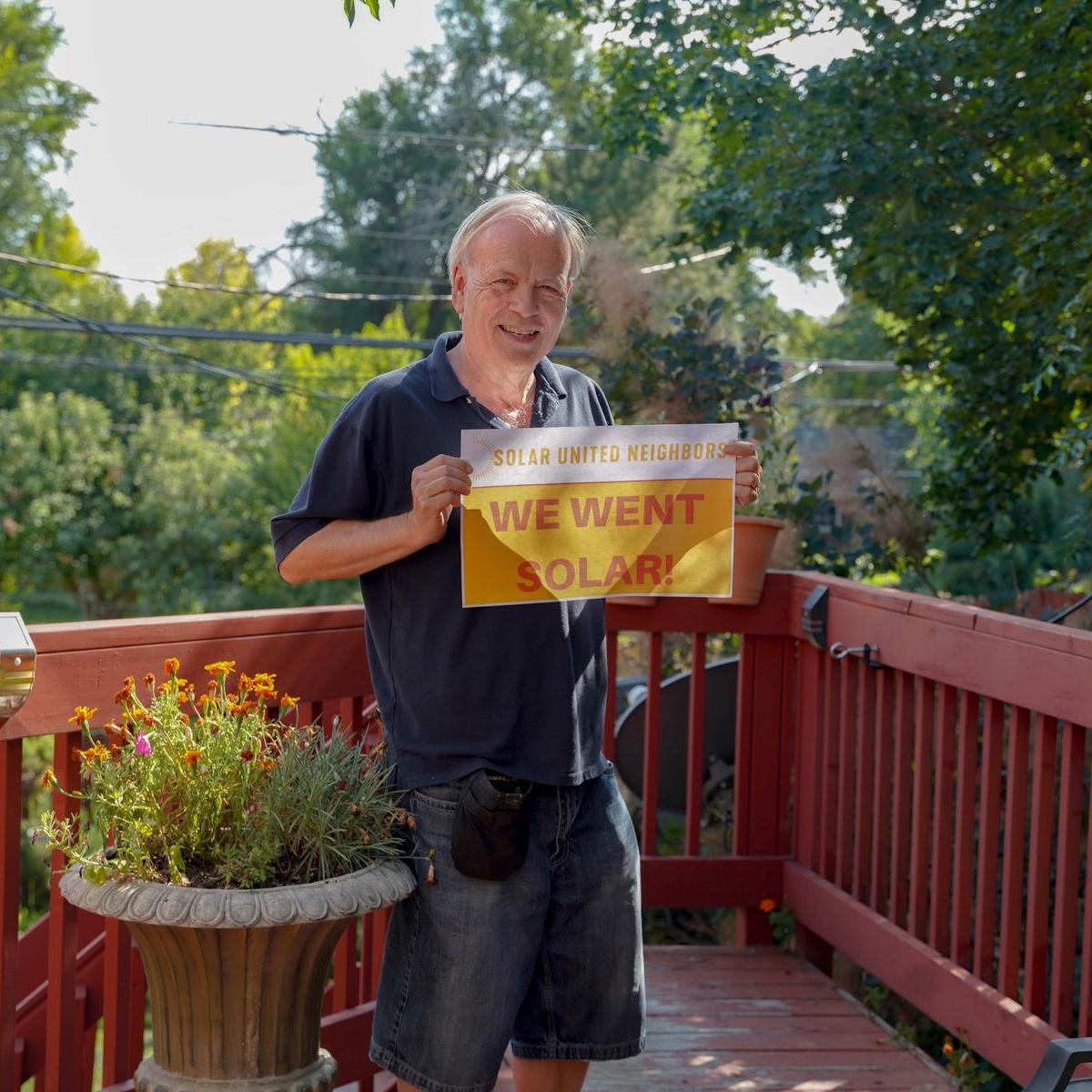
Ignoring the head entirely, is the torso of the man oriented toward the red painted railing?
no

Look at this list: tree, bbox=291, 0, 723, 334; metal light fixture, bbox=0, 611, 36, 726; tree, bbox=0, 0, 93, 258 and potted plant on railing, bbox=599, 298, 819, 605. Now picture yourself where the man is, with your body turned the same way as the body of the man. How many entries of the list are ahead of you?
0

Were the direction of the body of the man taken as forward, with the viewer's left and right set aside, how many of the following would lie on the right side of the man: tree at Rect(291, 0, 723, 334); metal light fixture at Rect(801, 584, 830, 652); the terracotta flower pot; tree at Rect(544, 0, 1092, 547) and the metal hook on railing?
0

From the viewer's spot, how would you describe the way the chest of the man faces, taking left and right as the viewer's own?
facing the viewer and to the right of the viewer

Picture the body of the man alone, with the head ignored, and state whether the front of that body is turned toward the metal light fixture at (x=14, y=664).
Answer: no

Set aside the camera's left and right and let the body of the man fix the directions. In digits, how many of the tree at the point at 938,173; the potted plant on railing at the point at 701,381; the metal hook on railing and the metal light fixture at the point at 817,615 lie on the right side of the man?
0

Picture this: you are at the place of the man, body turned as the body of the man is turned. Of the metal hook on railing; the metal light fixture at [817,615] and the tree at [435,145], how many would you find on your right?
0

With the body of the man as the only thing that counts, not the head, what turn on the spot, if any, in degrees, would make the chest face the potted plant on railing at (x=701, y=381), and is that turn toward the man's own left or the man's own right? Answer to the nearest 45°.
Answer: approximately 135° to the man's own left

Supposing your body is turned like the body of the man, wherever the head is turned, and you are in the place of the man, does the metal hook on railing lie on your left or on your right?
on your left

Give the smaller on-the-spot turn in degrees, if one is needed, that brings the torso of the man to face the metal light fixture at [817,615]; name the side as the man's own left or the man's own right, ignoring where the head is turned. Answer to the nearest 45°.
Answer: approximately 90° to the man's own left

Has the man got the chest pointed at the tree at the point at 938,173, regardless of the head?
no

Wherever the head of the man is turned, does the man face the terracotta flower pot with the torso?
no

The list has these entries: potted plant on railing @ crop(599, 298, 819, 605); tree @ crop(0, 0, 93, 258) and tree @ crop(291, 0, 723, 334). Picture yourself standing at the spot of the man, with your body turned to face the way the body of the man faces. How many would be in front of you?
0
